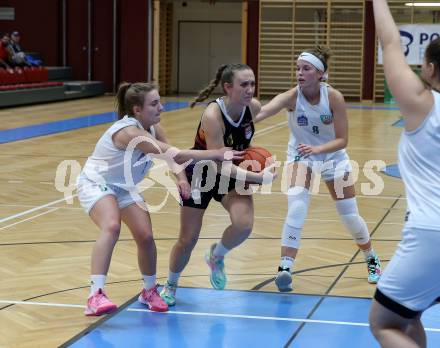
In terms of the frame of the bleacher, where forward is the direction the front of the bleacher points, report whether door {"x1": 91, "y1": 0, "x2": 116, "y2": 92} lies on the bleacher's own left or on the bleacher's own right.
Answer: on the bleacher's own left

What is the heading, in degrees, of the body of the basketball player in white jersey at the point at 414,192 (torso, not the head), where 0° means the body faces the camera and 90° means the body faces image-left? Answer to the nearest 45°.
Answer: approximately 135°

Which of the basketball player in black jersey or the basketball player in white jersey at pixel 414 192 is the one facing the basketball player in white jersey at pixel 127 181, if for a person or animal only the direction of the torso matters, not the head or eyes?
the basketball player in white jersey at pixel 414 192

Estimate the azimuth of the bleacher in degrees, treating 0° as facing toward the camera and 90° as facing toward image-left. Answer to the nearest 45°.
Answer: approximately 315°

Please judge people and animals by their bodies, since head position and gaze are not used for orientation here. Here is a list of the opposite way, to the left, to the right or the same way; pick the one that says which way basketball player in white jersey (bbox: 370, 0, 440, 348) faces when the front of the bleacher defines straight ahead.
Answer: the opposite way

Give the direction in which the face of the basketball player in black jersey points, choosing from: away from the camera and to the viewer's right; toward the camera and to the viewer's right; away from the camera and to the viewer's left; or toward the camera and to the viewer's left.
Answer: toward the camera and to the viewer's right

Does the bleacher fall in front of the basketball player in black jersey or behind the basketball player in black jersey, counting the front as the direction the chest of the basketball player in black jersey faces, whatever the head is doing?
behind

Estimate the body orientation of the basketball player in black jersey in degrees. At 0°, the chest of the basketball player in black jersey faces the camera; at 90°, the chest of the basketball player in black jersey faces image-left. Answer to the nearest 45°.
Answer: approximately 315°
